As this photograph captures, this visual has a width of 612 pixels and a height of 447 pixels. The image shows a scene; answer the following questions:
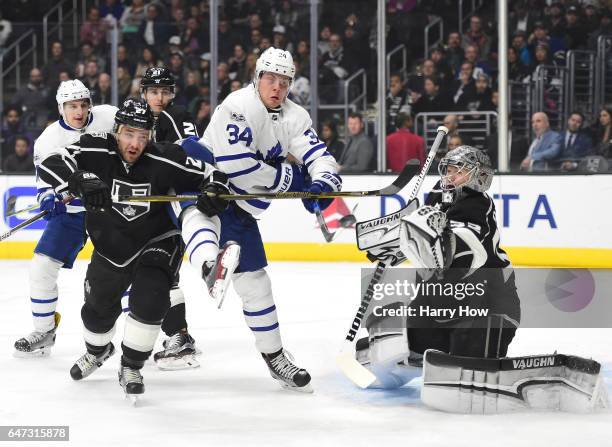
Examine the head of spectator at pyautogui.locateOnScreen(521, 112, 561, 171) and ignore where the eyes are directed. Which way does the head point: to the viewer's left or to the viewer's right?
to the viewer's left

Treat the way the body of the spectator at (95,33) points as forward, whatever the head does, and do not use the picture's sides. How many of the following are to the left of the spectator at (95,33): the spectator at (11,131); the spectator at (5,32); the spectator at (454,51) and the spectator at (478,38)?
2

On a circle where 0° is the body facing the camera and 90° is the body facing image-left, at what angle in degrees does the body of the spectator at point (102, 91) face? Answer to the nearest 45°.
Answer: approximately 0°

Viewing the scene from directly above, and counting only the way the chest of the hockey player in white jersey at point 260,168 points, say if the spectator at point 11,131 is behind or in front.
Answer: behind

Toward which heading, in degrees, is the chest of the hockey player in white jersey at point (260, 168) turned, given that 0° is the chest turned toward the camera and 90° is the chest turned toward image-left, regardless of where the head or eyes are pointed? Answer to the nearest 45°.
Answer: approximately 315°

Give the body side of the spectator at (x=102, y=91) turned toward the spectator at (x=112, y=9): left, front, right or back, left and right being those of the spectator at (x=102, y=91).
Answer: back

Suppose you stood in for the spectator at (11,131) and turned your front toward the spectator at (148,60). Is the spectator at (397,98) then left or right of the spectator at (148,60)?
right

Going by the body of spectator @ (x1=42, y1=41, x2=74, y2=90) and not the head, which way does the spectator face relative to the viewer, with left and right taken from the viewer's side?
facing the viewer

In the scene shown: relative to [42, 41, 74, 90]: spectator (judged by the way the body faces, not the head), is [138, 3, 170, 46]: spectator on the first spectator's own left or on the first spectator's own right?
on the first spectator's own left

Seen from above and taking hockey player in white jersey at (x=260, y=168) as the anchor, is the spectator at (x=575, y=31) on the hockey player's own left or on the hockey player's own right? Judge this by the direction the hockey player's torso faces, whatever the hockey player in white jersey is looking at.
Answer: on the hockey player's own left

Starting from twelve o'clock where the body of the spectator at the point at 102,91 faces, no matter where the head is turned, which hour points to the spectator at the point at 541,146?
the spectator at the point at 541,146 is roughly at 10 o'clock from the spectator at the point at 102,91.

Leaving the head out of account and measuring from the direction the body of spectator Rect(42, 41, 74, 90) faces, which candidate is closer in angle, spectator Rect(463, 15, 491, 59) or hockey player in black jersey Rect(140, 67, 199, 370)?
the hockey player in black jersey

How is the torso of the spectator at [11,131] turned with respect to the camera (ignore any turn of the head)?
toward the camera

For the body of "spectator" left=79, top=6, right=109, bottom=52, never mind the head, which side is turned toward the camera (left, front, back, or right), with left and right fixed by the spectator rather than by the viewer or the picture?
front

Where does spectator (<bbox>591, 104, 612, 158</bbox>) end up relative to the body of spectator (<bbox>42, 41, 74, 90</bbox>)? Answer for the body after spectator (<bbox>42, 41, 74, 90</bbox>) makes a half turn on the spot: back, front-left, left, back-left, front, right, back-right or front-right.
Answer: back-right
